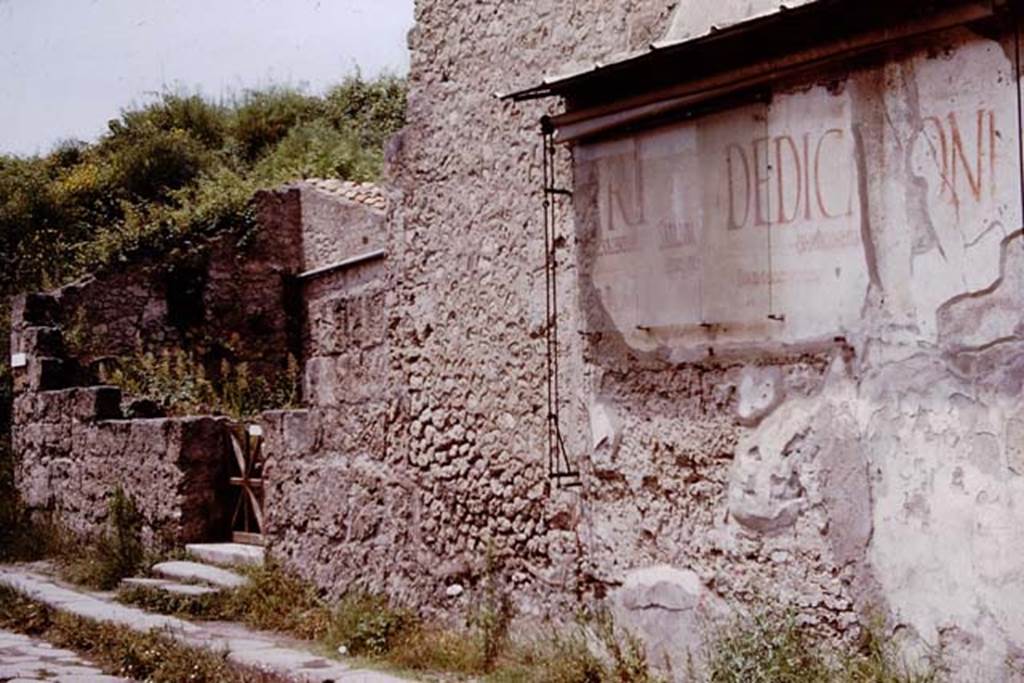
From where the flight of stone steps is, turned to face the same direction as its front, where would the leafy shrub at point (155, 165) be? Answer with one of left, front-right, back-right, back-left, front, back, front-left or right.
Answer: back-right

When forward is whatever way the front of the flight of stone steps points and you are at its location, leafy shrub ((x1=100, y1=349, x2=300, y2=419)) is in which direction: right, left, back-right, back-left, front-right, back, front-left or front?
back-right

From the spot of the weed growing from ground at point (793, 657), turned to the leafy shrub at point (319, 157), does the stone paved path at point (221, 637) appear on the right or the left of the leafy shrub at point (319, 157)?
left

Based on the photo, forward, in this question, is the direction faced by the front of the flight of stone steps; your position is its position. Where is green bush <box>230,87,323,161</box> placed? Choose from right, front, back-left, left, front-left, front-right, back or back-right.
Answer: back-right

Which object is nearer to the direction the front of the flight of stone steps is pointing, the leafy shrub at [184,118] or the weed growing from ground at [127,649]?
the weed growing from ground

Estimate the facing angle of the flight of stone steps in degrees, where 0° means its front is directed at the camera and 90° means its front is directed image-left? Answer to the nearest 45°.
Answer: approximately 45°
